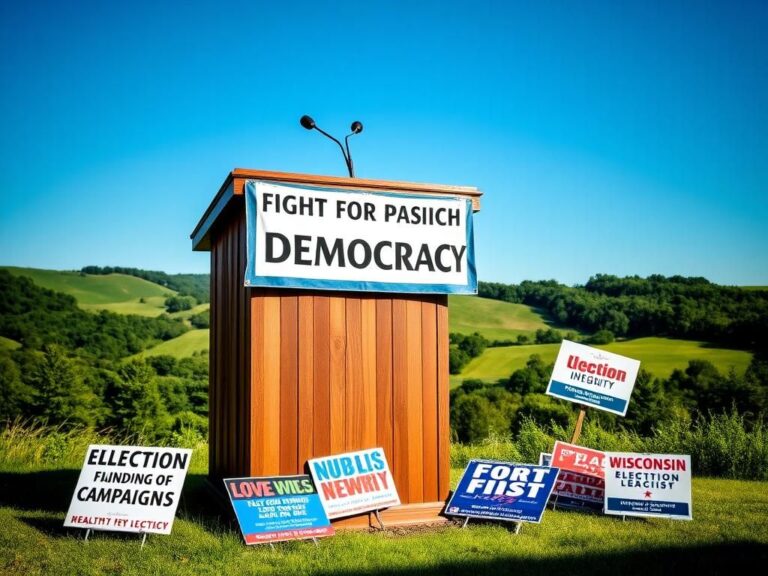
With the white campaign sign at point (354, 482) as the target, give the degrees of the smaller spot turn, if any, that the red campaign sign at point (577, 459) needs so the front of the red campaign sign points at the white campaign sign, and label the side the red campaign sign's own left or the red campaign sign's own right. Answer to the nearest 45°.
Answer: approximately 45° to the red campaign sign's own right

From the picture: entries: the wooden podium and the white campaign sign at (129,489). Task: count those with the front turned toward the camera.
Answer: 2

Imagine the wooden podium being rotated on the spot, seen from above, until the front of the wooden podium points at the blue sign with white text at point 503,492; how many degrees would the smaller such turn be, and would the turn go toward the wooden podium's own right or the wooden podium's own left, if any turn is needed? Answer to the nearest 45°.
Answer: approximately 90° to the wooden podium's own left

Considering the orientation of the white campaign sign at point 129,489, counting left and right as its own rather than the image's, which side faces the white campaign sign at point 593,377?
left

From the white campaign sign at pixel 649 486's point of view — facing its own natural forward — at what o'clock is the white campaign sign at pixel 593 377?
the white campaign sign at pixel 593 377 is roughly at 5 o'clock from the white campaign sign at pixel 649 486.

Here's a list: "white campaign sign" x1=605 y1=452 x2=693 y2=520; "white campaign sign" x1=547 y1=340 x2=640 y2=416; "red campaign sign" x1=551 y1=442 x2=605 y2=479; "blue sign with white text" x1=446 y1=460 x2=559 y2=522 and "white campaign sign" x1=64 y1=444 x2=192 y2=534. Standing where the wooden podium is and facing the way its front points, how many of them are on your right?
1

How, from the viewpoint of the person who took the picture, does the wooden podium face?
facing the viewer

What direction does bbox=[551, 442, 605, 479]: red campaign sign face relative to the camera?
toward the camera

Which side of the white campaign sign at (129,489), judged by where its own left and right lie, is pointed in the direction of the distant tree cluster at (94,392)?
back

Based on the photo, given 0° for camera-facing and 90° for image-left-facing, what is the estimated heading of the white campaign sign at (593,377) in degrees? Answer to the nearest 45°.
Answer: approximately 0°

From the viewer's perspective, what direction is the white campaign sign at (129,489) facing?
toward the camera

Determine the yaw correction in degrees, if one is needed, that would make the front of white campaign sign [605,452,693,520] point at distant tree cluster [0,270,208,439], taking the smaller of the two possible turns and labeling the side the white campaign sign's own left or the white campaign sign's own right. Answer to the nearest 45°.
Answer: approximately 135° to the white campaign sign's own right

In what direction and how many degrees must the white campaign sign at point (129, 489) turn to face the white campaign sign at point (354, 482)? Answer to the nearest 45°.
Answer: approximately 90° to its left
